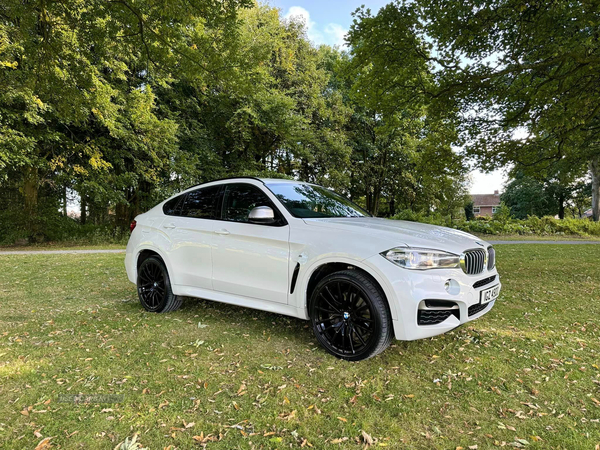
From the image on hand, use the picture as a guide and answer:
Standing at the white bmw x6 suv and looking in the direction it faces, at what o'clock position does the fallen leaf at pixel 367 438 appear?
The fallen leaf is roughly at 1 o'clock from the white bmw x6 suv.

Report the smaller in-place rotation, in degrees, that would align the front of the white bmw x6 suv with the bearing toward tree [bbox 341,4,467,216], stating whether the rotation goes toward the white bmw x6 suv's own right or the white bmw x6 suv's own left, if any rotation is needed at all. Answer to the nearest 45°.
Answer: approximately 135° to the white bmw x6 suv's own left

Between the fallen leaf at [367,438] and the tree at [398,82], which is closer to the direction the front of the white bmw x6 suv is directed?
the fallen leaf

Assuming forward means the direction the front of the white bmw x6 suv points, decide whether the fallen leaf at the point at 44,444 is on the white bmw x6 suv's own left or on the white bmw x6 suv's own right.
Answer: on the white bmw x6 suv's own right

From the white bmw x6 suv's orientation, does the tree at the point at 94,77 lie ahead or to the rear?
to the rear

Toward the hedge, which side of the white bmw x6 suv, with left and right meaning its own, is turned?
left

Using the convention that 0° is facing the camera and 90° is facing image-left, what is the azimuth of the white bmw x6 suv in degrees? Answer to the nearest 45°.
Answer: approximately 315°

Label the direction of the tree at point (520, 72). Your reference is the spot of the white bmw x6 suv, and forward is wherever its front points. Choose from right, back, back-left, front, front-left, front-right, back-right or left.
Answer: left

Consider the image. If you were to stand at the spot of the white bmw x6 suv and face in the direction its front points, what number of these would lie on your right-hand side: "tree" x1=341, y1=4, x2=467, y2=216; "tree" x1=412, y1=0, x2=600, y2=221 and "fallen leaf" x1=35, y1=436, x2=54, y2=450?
1
